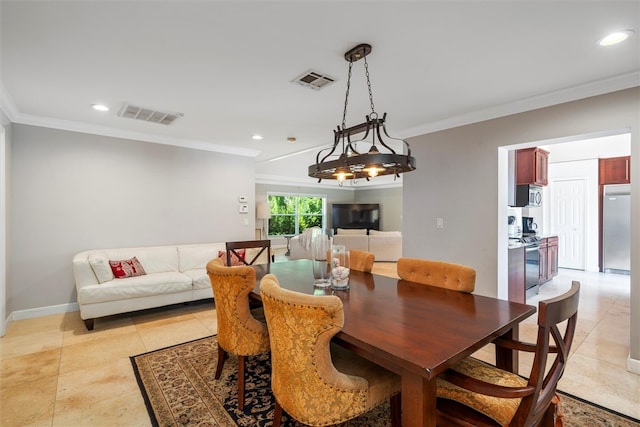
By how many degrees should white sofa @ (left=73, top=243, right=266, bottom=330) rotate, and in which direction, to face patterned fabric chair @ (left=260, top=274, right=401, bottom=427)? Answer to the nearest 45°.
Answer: approximately 45° to its right

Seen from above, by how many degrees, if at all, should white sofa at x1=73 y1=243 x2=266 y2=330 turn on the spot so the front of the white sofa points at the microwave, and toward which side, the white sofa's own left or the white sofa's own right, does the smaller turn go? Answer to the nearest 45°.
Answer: approximately 45° to the white sofa's own left

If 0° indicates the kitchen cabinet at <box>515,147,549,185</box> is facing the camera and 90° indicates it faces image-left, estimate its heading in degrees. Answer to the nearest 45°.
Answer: approximately 315°

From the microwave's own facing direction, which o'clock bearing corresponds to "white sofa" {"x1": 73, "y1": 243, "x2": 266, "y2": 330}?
The white sofa is roughly at 3 o'clock from the microwave.

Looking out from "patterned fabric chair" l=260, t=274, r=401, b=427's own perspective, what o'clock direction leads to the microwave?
The microwave is roughly at 12 o'clock from the patterned fabric chair.

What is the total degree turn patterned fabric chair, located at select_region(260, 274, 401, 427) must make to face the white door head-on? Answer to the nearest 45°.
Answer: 0° — it already faces it

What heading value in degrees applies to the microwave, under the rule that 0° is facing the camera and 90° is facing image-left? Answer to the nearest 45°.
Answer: approximately 315°

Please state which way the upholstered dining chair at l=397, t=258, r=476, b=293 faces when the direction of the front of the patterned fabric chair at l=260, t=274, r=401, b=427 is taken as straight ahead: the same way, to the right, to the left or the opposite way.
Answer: the opposite way

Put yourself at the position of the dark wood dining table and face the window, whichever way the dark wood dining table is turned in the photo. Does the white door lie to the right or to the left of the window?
right

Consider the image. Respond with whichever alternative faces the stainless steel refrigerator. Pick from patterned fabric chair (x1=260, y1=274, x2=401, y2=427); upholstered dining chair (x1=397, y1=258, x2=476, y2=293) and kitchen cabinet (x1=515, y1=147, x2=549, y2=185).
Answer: the patterned fabric chair
